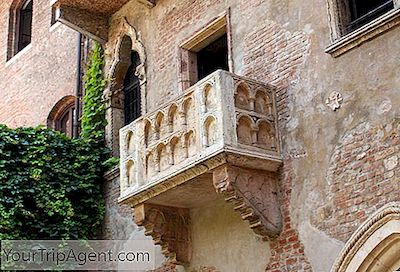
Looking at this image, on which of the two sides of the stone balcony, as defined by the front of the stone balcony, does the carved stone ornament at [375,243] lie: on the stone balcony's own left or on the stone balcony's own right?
on the stone balcony's own left

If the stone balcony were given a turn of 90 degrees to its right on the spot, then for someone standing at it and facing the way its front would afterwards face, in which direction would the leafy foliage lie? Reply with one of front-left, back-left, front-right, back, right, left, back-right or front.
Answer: front

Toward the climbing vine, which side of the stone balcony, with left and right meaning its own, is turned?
right

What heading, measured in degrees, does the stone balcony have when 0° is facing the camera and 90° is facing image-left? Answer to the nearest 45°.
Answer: approximately 45°

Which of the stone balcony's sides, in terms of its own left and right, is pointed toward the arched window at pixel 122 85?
right

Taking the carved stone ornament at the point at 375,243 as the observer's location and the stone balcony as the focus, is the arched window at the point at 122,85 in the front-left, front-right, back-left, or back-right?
front-right
